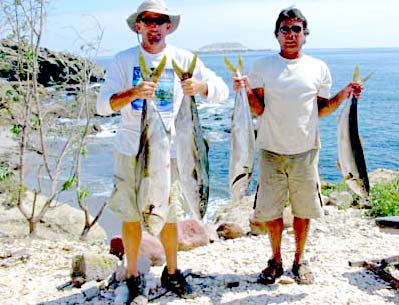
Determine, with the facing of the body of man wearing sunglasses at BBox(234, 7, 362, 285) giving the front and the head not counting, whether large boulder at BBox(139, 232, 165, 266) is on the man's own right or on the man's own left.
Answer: on the man's own right

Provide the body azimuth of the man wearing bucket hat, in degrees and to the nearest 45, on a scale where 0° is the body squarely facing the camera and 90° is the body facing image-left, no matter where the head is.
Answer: approximately 0°

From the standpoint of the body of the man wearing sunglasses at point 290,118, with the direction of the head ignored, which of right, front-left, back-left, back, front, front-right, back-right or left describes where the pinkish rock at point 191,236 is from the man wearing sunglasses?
back-right

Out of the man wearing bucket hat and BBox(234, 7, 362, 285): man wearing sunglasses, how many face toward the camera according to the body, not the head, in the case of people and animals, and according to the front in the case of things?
2

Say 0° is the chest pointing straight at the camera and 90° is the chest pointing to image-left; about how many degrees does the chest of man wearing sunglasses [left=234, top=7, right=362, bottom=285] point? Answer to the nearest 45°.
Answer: approximately 0°

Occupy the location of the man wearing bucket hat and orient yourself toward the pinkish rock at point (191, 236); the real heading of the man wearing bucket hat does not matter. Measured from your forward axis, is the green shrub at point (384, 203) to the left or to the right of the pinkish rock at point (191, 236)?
right

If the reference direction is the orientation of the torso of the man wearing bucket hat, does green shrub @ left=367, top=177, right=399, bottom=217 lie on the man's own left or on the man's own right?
on the man's own left

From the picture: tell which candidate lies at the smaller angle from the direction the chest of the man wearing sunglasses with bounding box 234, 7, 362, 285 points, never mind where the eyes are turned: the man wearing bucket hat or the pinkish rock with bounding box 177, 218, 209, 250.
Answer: the man wearing bucket hat

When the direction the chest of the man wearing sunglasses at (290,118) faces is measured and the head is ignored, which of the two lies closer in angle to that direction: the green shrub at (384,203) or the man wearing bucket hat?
the man wearing bucket hat
